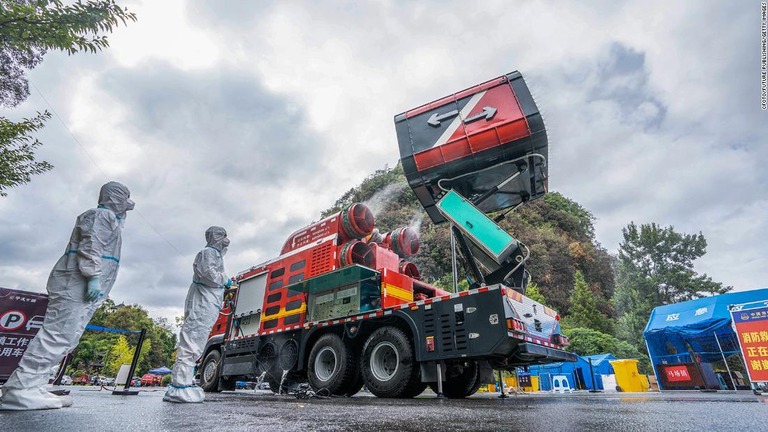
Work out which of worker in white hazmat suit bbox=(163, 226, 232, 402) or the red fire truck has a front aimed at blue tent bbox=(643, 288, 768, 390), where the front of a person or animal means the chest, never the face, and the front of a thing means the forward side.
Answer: the worker in white hazmat suit

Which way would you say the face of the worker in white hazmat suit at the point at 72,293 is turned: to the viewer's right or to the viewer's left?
to the viewer's right

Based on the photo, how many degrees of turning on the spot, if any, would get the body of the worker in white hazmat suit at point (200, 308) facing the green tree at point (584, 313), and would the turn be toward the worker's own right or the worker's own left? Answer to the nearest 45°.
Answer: approximately 45° to the worker's own left

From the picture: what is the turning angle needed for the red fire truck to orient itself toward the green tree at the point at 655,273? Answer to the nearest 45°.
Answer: approximately 90° to its right

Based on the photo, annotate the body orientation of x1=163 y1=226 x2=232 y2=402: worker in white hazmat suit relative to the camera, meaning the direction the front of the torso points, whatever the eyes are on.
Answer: to the viewer's right

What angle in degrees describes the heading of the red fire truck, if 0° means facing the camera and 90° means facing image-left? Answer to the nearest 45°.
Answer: approximately 135°

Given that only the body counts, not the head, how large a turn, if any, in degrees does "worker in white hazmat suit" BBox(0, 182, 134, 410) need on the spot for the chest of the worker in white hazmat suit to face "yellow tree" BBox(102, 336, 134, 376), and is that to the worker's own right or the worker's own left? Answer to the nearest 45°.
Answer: approximately 90° to the worker's own left

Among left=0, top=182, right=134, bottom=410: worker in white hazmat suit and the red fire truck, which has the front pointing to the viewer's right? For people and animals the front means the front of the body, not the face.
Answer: the worker in white hazmat suit

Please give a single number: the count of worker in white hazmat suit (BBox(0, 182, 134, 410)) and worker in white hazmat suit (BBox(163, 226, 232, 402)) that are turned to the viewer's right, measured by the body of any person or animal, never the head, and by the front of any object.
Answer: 2

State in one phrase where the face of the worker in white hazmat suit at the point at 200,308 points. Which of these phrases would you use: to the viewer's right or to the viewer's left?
to the viewer's right

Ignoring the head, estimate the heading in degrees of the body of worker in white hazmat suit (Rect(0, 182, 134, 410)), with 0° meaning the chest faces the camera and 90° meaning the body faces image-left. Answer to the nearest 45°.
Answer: approximately 270°

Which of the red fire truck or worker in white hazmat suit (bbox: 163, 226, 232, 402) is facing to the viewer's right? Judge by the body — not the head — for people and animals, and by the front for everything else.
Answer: the worker in white hazmat suit
